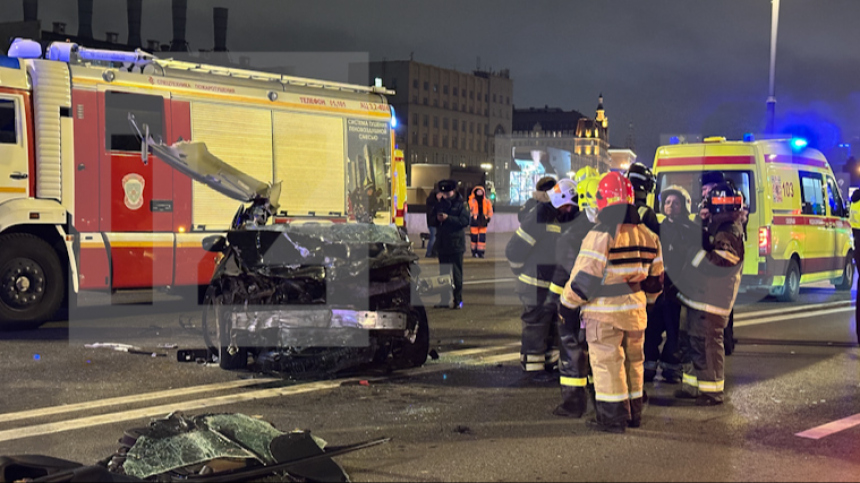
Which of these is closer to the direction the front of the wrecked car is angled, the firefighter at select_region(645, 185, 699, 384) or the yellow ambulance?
the firefighter

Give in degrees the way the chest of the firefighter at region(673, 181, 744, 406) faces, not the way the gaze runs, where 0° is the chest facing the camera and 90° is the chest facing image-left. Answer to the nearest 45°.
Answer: approximately 90°

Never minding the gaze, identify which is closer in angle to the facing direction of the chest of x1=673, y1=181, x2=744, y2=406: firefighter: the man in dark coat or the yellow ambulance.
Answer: the man in dark coat

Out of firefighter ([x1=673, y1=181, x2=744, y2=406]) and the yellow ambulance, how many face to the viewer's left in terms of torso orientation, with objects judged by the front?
1

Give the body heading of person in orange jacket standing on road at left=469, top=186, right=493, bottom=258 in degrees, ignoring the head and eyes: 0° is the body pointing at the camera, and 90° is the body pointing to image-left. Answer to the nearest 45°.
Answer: approximately 0°

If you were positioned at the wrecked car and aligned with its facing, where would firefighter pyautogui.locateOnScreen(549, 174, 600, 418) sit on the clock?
The firefighter is roughly at 10 o'clock from the wrecked car.

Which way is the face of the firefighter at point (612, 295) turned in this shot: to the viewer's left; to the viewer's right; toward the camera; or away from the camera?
away from the camera

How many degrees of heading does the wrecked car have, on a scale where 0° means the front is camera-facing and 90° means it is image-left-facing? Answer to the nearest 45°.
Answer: approximately 0°

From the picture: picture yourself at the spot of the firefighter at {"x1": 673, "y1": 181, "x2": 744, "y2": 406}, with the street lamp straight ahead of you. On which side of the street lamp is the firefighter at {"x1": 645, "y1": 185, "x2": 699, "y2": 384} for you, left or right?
left

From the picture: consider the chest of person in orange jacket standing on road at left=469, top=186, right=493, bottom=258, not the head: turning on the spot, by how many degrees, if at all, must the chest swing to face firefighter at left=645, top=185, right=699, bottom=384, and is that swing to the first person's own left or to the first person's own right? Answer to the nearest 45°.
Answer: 0° — they already face them

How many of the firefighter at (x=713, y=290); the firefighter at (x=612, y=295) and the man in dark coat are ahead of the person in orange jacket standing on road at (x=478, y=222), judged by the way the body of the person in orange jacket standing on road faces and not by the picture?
3
